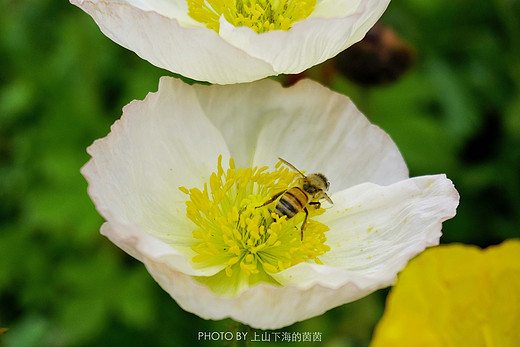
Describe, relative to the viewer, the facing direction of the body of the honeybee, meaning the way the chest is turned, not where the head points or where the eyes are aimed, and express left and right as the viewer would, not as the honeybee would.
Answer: facing away from the viewer and to the right of the viewer
